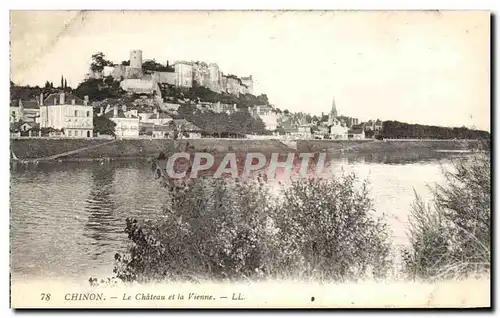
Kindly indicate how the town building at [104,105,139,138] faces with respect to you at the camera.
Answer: facing the viewer

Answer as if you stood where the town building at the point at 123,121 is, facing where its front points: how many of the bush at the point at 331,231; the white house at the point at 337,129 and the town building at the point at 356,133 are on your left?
2

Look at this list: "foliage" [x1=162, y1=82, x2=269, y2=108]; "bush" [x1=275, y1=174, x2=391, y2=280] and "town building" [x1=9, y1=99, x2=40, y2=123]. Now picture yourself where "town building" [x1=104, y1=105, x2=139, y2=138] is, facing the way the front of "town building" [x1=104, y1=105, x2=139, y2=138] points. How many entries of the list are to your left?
1

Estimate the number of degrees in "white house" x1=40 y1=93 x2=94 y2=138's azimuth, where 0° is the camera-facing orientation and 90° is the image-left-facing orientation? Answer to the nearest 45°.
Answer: approximately 315°

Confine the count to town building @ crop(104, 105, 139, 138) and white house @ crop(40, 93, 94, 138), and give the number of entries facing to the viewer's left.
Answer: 0

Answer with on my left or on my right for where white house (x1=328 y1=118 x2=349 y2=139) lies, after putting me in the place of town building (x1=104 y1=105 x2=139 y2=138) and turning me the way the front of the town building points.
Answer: on my left
